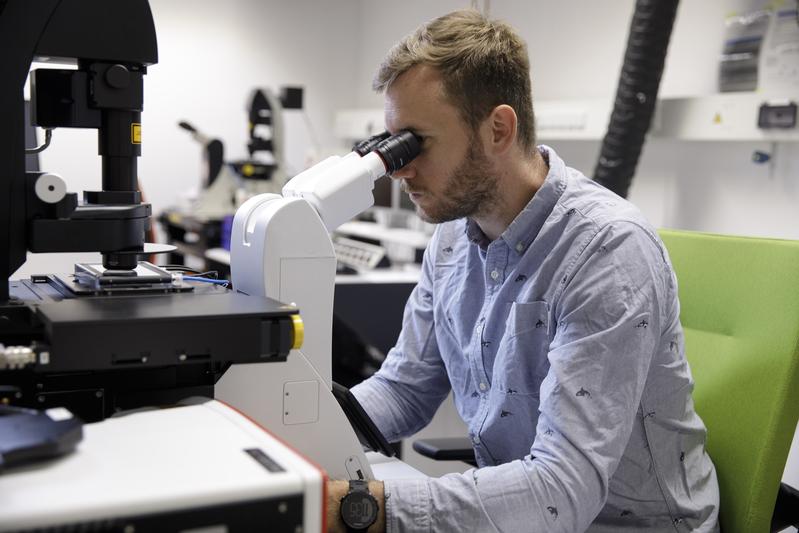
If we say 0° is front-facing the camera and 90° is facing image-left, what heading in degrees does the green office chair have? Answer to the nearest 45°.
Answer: approximately 45°

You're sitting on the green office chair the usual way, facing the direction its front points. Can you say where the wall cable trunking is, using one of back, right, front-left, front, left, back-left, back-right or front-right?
back-right

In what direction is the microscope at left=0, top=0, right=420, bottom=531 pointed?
to the viewer's right

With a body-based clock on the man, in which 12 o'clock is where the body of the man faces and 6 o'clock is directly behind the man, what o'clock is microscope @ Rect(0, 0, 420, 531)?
The microscope is roughly at 12 o'clock from the man.

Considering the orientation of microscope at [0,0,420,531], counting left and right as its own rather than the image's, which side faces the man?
front

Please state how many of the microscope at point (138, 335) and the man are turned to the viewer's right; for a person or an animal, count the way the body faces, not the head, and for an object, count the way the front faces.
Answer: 1

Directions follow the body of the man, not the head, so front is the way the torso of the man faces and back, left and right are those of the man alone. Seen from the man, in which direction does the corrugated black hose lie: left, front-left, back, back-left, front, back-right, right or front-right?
back-right

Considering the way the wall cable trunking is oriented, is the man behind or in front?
in front

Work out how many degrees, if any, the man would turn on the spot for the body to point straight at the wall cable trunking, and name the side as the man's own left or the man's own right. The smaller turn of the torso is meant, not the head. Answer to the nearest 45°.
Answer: approximately 135° to the man's own right

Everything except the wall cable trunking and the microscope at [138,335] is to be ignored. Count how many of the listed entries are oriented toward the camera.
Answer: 1

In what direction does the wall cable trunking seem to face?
toward the camera

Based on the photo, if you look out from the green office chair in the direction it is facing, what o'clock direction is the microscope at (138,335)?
The microscope is roughly at 12 o'clock from the green office chair.

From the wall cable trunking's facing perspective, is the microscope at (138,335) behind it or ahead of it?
ahead

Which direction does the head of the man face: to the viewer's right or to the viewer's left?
to the viewer's left

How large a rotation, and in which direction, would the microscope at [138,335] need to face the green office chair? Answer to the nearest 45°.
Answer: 0° — it already faces it

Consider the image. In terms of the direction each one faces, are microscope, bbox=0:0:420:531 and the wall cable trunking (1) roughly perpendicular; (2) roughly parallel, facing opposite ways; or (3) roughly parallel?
roughly perpendicular

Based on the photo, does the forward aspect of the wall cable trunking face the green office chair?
yes
